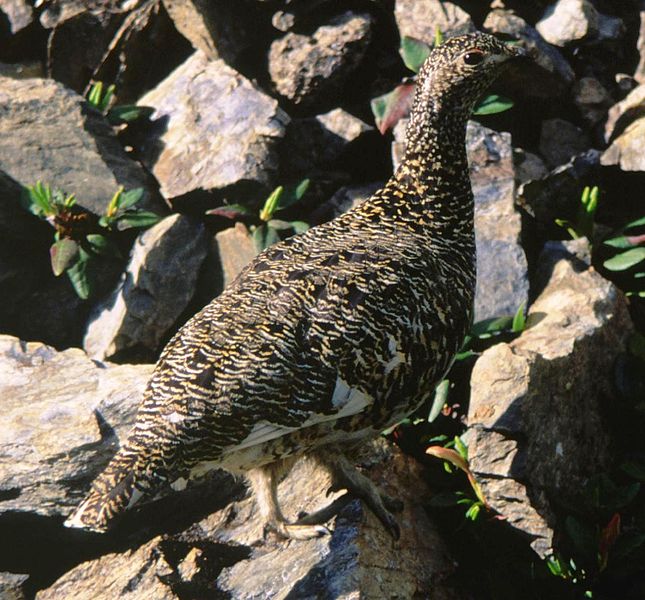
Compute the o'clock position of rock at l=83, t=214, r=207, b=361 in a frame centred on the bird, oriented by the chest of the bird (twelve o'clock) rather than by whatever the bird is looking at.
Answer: The rock is roughly at 8 o'clock from the bird.

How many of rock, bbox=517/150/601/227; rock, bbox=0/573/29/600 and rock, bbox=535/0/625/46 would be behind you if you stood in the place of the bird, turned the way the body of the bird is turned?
1

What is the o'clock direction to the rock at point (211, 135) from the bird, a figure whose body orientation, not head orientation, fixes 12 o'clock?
The rock is roughly at 9 o'clock from the bird.

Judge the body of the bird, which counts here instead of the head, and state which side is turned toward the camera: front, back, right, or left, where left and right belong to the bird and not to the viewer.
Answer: right

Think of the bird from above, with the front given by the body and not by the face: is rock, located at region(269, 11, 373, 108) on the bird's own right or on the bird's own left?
on the bird's own left

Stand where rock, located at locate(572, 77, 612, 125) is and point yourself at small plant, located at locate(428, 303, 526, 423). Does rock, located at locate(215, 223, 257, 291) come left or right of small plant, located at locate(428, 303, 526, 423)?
right

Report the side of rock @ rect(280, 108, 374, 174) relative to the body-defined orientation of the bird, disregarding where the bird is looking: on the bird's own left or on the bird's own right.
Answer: on the bird's own left

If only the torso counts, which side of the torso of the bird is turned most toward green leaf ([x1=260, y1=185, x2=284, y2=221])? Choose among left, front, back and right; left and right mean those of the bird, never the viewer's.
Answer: left

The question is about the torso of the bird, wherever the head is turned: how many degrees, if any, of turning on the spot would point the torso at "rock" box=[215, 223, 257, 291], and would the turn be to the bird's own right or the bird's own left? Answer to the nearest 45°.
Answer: approximately 90° to the bird's own left

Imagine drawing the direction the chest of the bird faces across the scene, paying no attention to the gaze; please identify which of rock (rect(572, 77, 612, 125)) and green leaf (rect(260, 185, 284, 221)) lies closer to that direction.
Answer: the rock
